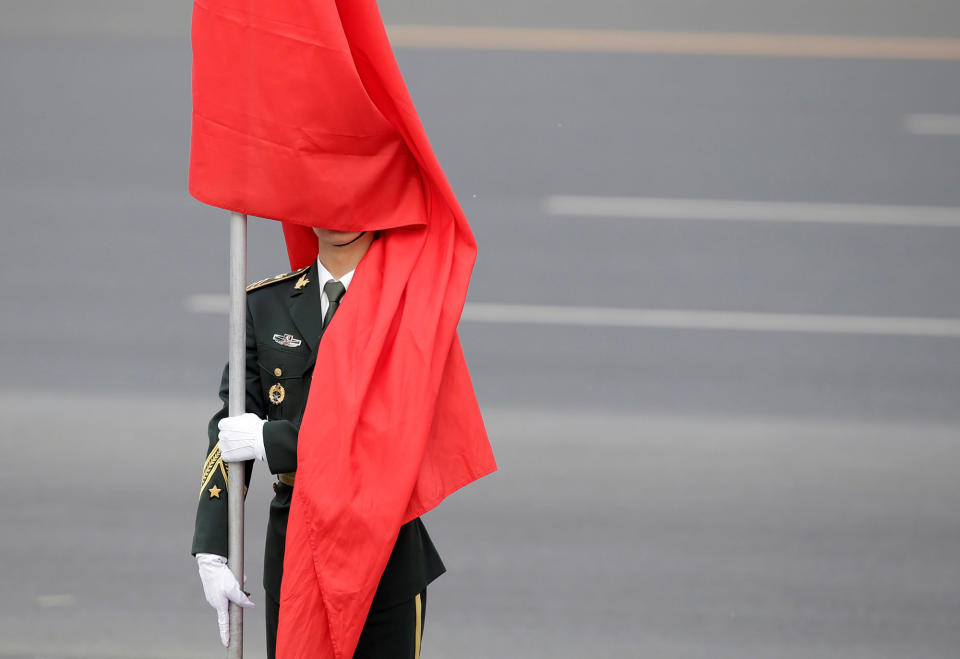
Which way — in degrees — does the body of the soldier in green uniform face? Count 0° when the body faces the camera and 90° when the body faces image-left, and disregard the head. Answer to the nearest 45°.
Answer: approximately 45°
